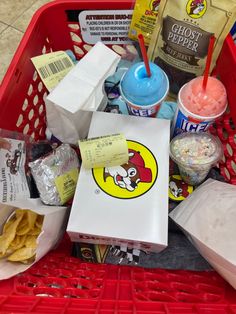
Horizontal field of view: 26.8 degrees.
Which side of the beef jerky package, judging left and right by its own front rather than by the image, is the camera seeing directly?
front
